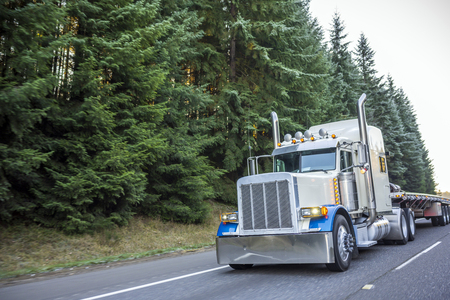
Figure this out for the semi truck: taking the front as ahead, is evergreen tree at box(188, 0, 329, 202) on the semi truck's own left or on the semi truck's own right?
on the semi truck's own right

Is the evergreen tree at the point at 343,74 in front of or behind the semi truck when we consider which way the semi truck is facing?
behind

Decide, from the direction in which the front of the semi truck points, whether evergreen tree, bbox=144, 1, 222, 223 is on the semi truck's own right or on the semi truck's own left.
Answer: on the semi truck's own right

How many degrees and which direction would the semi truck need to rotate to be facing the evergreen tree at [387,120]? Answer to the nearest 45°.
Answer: approximately 135° to its right

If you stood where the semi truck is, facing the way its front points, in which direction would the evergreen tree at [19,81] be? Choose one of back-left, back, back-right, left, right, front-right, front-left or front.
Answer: front-right

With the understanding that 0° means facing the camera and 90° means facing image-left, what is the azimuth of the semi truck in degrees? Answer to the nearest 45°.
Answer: approximately 45°
